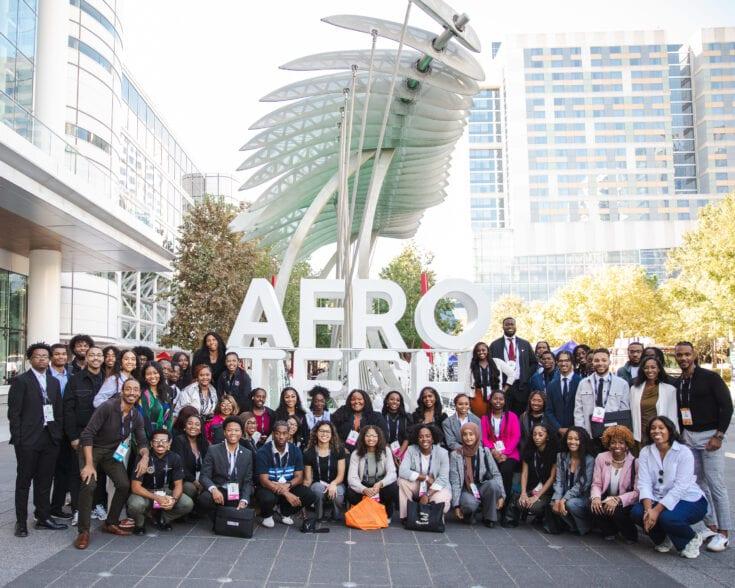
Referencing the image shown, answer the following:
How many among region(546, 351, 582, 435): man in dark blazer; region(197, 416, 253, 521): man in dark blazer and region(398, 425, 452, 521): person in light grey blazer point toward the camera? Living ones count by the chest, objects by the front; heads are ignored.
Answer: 3

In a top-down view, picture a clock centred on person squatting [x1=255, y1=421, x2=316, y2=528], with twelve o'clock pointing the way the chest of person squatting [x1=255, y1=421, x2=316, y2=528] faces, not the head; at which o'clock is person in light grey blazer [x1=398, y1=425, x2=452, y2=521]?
person in light grey blazer [x1=398, y1=425, x2=452, y2=521] is roughly at 9 o'clock from person squatting [x1=255, y1=421, x2=316, y2=528].

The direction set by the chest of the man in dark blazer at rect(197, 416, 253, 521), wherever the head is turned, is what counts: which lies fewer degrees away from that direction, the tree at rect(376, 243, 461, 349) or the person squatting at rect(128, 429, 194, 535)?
the person squatting

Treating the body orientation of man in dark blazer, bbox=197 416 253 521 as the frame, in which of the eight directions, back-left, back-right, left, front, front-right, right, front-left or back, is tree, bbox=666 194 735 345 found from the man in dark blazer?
back-left

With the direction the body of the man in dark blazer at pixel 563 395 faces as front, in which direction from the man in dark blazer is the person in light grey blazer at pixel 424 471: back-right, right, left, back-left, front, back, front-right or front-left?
front-right

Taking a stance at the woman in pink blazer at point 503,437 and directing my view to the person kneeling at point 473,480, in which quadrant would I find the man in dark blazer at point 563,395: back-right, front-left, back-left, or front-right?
back-left

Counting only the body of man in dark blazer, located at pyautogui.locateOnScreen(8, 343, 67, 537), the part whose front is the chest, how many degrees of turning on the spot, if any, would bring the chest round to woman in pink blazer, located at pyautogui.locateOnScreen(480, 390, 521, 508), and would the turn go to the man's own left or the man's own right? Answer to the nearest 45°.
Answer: approximately 45° to the man's own left

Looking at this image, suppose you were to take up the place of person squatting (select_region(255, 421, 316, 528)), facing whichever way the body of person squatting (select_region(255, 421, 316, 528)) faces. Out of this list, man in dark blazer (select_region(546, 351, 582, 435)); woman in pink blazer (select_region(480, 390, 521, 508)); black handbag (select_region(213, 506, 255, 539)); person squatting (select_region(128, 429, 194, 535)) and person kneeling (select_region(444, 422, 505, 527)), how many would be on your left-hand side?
3
